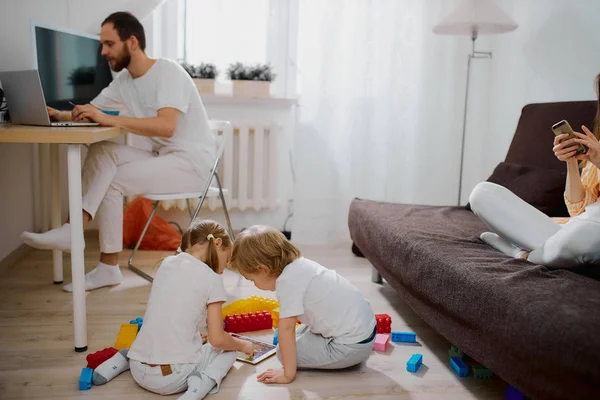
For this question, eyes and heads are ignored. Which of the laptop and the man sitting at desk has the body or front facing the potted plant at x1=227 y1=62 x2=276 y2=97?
the laptop

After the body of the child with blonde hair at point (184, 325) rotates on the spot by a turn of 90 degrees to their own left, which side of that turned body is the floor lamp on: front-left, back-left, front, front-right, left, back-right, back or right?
right

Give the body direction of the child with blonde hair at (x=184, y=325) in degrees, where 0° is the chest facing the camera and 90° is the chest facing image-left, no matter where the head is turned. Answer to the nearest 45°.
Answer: approximately 225°

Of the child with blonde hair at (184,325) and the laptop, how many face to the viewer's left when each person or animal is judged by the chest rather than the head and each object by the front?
0

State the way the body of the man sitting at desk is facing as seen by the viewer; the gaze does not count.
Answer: to the viewer's left

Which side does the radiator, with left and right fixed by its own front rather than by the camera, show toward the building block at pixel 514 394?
front

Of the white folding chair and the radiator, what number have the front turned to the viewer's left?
1

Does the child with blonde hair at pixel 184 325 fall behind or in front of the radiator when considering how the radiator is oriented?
in front

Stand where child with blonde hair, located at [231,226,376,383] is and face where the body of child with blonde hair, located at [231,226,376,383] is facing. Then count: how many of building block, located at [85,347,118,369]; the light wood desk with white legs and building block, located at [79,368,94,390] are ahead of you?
3

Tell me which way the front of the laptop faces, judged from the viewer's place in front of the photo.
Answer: facing away from the viewer and to the right of the viewer

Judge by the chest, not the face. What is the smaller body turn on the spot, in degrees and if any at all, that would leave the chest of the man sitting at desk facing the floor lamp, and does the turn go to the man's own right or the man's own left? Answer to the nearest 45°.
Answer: approximately 180°

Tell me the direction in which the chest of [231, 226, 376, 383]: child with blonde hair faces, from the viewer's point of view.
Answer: to the viewer's left

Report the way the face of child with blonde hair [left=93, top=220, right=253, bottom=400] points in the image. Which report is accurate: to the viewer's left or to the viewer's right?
to the viewer's right

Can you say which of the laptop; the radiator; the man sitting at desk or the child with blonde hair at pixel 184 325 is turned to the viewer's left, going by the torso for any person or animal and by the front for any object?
the man sitting at desk

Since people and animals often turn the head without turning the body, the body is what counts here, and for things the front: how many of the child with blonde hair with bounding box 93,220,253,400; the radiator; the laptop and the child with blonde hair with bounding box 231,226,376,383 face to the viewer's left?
1

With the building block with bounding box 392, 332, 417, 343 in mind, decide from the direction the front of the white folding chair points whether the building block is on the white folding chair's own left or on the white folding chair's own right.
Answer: on the white folding chair's own left

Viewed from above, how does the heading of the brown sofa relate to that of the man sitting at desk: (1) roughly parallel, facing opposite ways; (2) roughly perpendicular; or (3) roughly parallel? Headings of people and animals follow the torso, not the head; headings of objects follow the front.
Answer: roughly parallel

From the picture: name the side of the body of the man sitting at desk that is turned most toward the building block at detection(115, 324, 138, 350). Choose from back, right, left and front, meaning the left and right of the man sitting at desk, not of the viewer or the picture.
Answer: left

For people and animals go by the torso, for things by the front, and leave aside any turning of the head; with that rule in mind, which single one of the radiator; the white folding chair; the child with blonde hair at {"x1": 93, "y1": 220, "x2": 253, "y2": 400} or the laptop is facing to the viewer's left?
the white folding chair

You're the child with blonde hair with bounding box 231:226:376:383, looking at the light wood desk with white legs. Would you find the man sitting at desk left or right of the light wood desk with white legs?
right

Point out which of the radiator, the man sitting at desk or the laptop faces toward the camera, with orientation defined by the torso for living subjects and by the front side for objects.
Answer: the radiator

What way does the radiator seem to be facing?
toward the camera

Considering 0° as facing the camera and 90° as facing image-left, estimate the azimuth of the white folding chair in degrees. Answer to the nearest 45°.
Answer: approximately 90°

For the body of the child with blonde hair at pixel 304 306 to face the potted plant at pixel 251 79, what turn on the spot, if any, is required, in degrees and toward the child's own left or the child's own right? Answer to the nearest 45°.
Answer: approximately 90° to the child's own right
